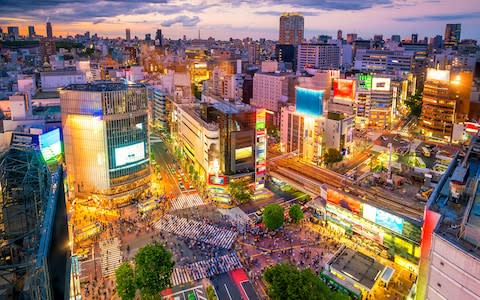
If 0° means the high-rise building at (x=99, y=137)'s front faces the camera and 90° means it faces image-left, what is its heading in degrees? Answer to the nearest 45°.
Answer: approximately 315°

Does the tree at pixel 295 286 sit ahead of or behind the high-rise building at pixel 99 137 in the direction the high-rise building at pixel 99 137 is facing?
ahead

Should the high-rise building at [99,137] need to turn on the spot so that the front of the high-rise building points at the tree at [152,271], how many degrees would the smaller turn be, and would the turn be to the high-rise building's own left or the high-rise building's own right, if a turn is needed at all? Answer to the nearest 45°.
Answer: approximately 45° to the high-rise building's own right

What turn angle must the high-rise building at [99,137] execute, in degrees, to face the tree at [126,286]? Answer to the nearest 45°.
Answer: approximately 45° to its right

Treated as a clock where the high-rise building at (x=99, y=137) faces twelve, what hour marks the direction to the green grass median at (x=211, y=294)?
The green grass median is roughly at 1 o'clock from the high-rise building.

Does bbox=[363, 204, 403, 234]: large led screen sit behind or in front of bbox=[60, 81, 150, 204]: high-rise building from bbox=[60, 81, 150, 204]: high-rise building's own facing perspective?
in front

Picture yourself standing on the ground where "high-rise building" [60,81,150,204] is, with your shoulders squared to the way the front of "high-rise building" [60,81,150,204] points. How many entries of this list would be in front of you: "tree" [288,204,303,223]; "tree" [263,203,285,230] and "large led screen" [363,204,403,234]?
3

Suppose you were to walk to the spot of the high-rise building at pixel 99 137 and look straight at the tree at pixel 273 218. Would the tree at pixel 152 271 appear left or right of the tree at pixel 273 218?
right

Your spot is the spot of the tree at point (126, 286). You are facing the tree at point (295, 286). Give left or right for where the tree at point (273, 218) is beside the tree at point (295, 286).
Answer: left

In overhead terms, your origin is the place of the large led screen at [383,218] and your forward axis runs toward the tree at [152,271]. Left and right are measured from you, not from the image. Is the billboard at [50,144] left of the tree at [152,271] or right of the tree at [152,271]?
right

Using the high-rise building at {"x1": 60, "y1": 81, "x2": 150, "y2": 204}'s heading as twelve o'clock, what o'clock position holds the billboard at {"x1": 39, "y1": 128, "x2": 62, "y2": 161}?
The billboard is roughly at 4 o'clock from the high-rise building.
